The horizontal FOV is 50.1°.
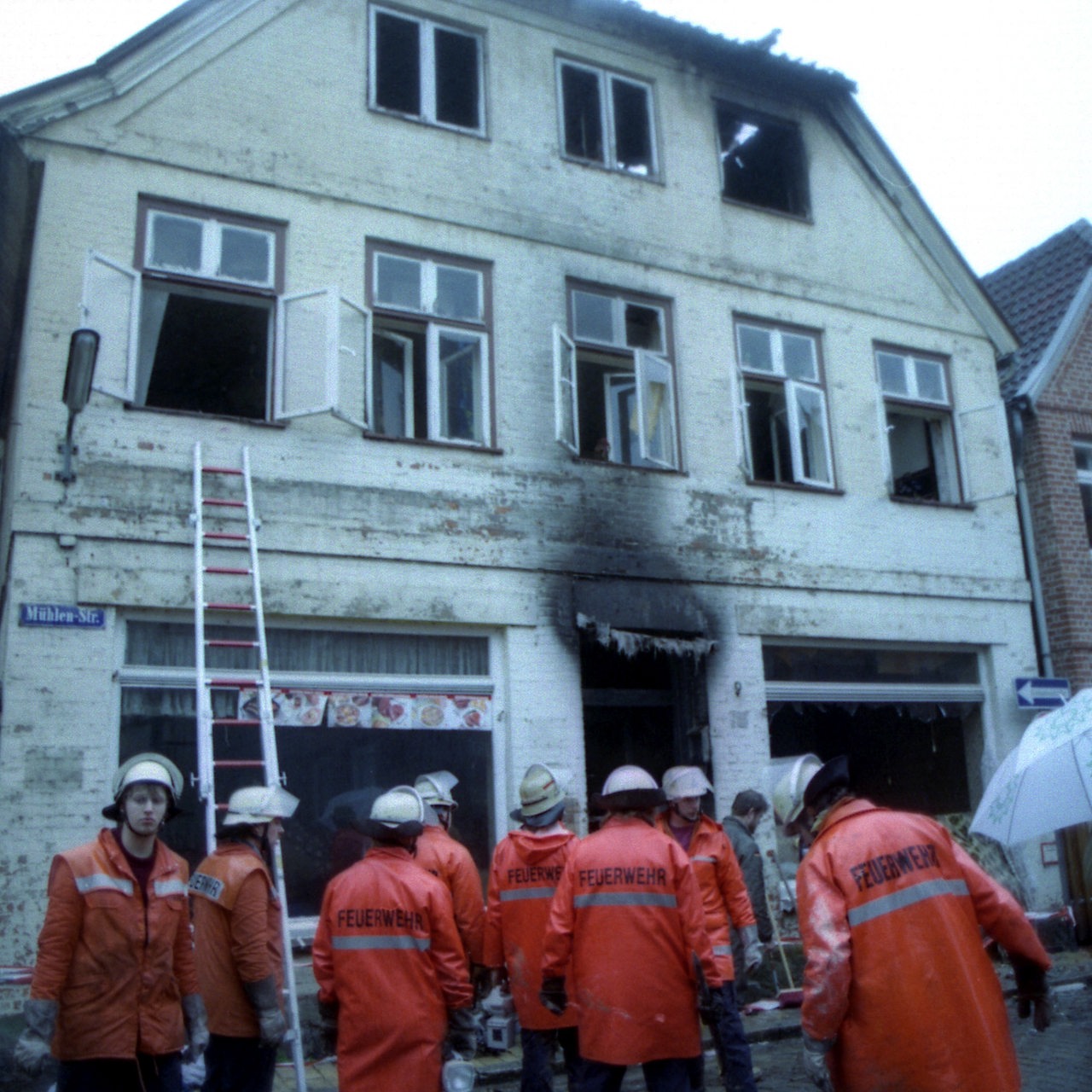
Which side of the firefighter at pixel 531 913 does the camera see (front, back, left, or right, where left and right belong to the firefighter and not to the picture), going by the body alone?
back

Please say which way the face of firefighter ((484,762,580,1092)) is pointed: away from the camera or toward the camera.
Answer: away from the camera

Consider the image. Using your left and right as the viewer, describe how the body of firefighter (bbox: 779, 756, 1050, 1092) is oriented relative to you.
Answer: facing away from the viewer and to the left of the viewer

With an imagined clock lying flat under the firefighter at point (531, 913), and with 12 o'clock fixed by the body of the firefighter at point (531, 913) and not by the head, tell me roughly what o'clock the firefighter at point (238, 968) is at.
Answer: the firefighter at point (238, 968) is roughly at 8 o'clock from the firefighter at point (531, 913).

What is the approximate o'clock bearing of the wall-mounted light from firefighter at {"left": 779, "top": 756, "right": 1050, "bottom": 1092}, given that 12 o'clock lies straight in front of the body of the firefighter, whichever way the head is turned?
The wall-mounted light is roughly at 11 o'clock from the firefighter.

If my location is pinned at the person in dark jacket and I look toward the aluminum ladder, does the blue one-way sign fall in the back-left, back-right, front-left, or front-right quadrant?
back-right

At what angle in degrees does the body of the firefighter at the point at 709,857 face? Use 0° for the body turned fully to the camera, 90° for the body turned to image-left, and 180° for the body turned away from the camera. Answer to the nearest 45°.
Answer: approximately 0°

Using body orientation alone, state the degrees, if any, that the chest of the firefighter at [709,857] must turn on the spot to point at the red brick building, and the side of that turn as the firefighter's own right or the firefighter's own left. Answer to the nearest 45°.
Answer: approximately 135° to the firefighter's own left

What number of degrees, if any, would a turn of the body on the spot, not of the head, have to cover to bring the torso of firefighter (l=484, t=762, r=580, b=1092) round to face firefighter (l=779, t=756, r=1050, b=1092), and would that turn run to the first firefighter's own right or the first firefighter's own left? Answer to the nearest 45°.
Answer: approximately 135° to the first firefighter's own right

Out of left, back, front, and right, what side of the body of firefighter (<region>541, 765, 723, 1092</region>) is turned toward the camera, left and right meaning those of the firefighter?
back

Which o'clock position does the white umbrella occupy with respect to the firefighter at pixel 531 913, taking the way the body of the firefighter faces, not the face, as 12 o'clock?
The white umbrella is roughly at 4 o'clock from the firefighter.
